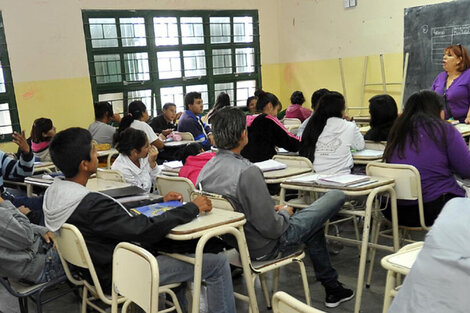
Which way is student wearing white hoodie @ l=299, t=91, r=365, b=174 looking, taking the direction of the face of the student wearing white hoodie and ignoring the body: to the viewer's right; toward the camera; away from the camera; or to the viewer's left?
away from the camera

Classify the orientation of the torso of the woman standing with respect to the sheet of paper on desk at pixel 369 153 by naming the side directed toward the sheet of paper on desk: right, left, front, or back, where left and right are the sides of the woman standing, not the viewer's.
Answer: front

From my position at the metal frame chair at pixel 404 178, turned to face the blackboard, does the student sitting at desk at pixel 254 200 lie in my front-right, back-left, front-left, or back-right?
back-left

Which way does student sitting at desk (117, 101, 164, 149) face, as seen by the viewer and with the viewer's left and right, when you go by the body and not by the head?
facing to the right of the viewer

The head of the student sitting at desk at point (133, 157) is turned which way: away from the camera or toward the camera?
away from the camera

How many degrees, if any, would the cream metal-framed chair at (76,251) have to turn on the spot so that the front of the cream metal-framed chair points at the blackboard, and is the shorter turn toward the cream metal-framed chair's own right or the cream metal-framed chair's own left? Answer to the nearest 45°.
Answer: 0° — it already faces it

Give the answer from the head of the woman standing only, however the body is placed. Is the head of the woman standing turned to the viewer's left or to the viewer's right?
to the viewer's left

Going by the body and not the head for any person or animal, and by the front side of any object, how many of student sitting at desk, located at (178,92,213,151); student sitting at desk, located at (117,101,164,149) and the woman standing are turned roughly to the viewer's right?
2

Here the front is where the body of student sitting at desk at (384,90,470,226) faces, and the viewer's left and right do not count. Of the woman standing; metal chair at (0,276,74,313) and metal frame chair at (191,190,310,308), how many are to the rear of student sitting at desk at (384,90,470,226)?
2

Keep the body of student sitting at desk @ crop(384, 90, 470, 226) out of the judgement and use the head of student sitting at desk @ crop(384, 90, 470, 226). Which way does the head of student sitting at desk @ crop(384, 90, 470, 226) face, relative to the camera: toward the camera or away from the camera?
away from the camera

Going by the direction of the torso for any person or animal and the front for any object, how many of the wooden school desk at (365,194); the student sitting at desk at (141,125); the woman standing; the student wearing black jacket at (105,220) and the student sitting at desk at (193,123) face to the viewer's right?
3

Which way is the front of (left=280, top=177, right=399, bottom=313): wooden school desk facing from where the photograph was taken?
facing the viewer and to the left of the viewer

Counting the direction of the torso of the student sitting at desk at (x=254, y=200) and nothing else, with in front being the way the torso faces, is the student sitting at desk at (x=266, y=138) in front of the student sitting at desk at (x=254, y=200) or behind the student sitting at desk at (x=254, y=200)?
in front

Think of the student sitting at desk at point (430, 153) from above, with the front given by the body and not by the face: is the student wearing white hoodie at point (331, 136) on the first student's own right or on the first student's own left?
on the first student's own left

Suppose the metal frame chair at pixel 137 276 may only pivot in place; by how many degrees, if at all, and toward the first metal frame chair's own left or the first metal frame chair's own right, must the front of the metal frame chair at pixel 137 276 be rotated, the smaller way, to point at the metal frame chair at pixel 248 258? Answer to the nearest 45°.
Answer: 0° — it already faces it

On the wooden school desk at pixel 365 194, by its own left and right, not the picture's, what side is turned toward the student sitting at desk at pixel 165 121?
right

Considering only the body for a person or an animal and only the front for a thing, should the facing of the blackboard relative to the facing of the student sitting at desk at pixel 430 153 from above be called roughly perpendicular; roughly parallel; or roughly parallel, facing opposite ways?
roughly parallel, facing opposite ways

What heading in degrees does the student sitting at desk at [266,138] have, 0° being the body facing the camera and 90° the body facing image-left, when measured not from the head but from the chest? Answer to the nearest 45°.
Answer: approximately 225°
